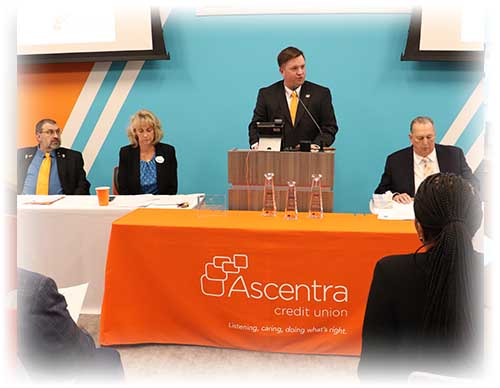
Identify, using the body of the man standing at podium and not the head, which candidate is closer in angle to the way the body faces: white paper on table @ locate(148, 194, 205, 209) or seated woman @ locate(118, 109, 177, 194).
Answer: the white paper on table

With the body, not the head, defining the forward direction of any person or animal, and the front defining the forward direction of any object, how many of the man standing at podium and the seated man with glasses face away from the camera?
0

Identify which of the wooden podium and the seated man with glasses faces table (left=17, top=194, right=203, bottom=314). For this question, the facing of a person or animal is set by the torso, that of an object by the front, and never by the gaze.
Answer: the seated man with glasses

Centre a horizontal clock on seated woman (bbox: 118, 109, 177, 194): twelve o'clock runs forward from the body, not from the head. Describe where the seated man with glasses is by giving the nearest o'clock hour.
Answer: The seated man with glasses is roughly at 4 o'clock from the seated woman.

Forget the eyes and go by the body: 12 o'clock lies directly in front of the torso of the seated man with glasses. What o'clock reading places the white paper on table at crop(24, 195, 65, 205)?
The white paper on table is roughly at 12 o'clock from the seated man with glasses.

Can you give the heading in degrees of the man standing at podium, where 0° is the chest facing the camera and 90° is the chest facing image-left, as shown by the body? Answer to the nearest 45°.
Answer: approximately 0°

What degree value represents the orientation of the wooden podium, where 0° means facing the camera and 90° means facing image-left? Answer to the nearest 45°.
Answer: approximately 0°

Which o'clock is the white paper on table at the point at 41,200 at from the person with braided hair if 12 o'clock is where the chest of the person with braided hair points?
The white paper on table is roughly at 10 o'clock from the person with braided hair.

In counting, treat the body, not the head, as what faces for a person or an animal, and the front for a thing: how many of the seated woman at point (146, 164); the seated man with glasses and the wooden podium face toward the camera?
3

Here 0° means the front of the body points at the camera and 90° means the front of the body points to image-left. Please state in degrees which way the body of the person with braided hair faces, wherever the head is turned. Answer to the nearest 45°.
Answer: approximately 180°

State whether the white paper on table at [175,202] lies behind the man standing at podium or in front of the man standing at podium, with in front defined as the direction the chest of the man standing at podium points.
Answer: in front
